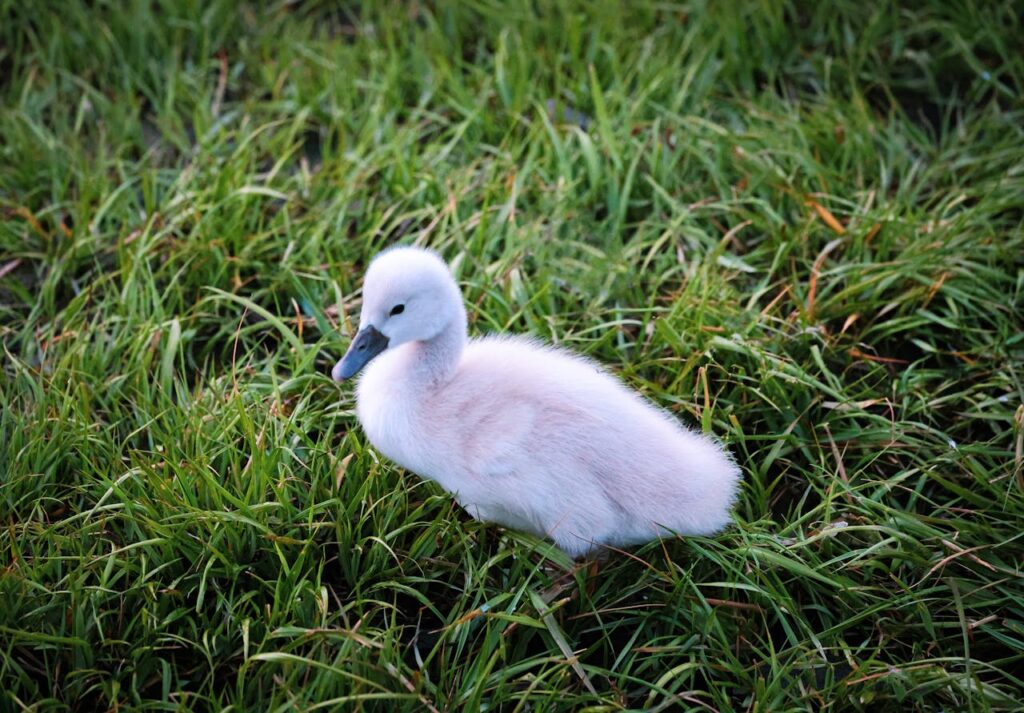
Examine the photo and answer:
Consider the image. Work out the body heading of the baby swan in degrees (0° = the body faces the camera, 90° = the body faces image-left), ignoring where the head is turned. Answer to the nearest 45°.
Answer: approximately 90°
